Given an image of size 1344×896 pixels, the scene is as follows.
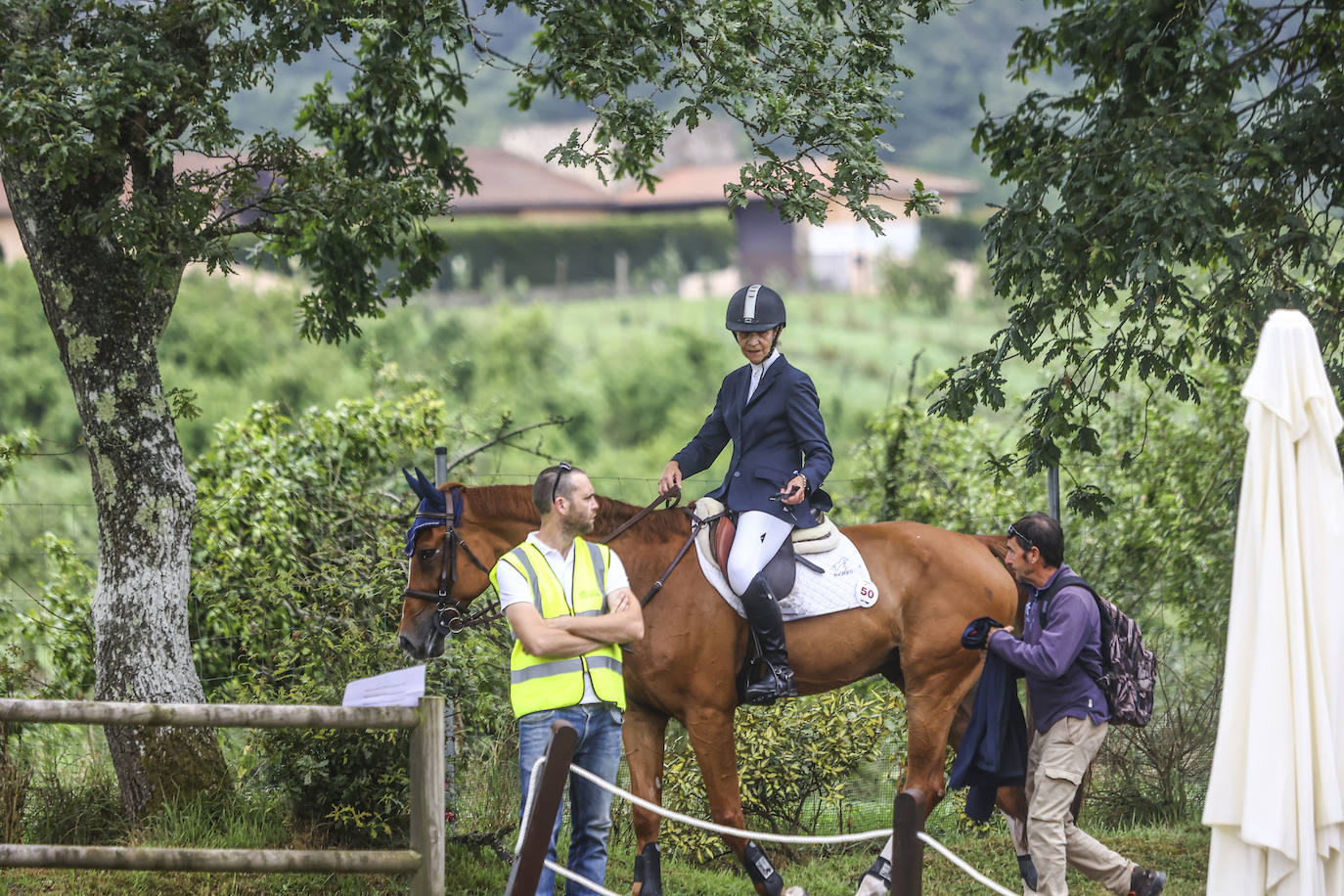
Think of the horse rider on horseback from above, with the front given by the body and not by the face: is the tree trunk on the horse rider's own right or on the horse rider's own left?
on the horse rider's own right

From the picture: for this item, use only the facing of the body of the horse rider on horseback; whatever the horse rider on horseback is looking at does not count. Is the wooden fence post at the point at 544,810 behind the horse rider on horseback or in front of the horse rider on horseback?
in front

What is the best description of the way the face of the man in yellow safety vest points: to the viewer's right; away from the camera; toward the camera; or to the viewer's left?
to the viewer's right

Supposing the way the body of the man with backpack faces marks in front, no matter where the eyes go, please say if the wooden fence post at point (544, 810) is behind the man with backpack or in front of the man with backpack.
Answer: in front

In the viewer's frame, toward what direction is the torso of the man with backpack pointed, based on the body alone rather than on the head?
to the viewer's left

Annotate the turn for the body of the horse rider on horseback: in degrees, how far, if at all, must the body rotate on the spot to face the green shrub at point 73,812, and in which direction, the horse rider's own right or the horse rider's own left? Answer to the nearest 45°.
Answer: approximately 45° to the horse rider's own right

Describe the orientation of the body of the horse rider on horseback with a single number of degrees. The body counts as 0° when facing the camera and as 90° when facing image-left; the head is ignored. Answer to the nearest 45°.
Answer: approximately 45°

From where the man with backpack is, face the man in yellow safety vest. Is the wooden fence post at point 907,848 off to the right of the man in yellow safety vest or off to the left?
left
